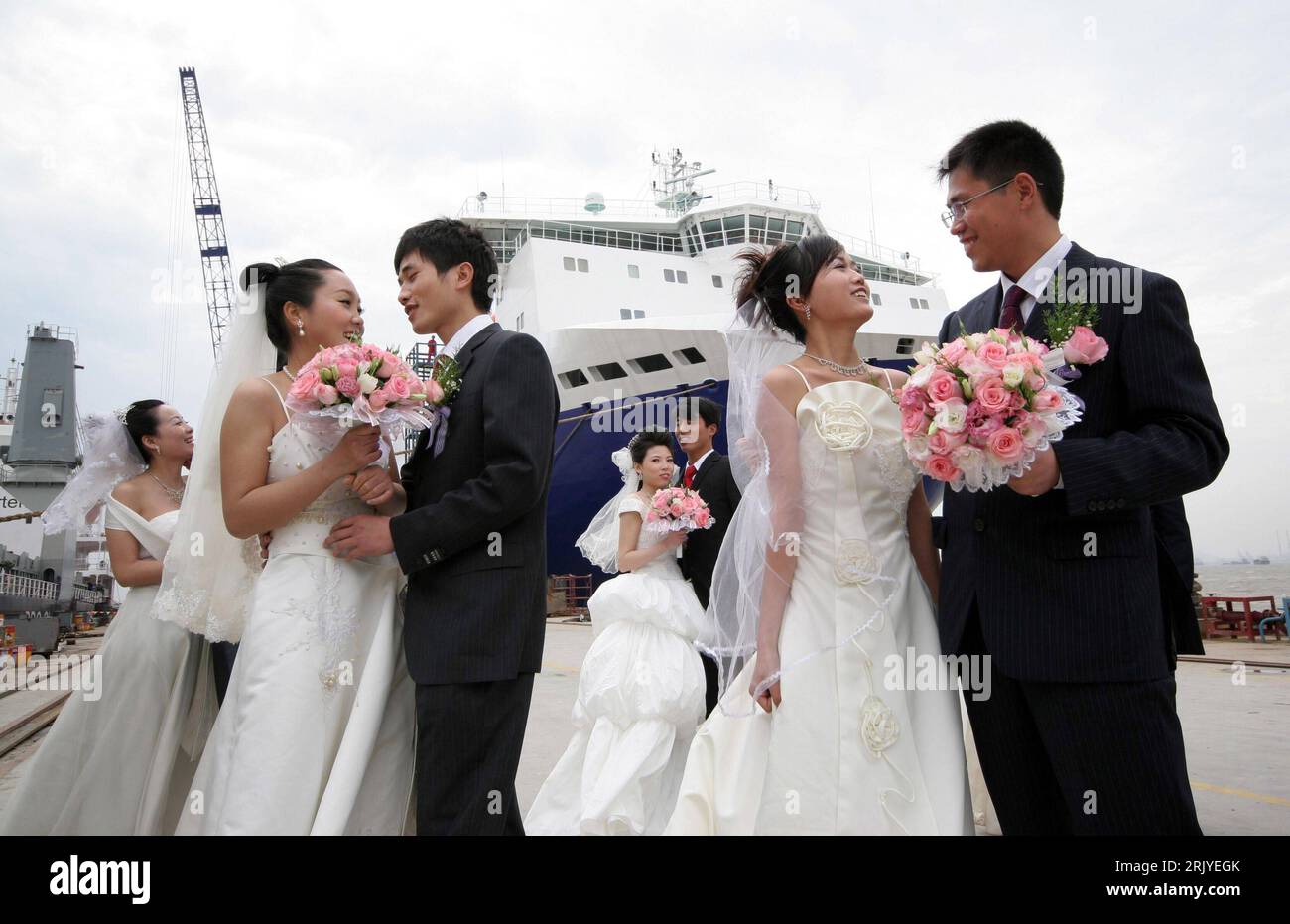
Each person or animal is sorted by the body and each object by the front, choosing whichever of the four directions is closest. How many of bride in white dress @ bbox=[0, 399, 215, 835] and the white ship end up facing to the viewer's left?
0

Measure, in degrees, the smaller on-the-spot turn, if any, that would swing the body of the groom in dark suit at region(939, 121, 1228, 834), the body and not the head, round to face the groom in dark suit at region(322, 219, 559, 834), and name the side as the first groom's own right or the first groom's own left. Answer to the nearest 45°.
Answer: approximately 45° to the first groom's own right

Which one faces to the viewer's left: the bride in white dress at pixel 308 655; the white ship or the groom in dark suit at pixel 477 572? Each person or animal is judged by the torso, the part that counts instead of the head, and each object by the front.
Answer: the groom in dark suit

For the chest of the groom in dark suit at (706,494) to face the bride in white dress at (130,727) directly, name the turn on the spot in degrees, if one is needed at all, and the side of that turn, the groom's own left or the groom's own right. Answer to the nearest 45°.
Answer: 0° — they already face them

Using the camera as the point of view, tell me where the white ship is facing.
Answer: facing the viewer and to the right of the viewer

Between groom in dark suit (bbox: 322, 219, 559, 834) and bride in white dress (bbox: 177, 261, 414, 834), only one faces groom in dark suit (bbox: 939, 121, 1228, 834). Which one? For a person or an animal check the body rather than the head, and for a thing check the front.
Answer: the bride in white dress

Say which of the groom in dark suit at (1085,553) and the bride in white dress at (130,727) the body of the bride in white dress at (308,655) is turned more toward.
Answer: the groom in dark suit

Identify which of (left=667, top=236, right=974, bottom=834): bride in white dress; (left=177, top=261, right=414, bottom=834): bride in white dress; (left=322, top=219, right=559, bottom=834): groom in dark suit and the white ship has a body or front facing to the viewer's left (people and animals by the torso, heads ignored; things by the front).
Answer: the groom in dark suit

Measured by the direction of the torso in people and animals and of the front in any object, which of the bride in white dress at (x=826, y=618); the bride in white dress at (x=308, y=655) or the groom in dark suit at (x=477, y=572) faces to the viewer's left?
the groom in dark suit

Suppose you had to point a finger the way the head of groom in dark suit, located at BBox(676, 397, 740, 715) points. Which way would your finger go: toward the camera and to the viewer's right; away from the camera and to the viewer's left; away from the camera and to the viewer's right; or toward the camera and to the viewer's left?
toward the camera and to the viewer's left

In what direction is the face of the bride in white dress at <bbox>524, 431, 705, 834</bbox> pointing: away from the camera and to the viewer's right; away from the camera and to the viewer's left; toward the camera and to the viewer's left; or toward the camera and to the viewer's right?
toward the camera and to the viewer's right

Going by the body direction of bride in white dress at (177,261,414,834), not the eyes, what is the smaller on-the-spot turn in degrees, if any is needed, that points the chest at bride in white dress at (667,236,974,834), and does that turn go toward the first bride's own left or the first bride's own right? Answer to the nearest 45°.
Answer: approximately 45° to the first bride's own left

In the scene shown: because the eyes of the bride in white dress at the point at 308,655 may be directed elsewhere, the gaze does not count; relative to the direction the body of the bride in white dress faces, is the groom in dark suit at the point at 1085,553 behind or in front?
in front

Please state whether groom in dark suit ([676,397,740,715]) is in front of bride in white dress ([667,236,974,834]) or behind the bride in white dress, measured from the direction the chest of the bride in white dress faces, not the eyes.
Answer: behind

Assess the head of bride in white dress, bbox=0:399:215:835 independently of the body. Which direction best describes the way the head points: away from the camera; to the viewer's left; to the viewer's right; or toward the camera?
to the viewer's right

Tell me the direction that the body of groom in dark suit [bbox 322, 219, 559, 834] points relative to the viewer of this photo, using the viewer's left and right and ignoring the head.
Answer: facing to the left of the viewer
